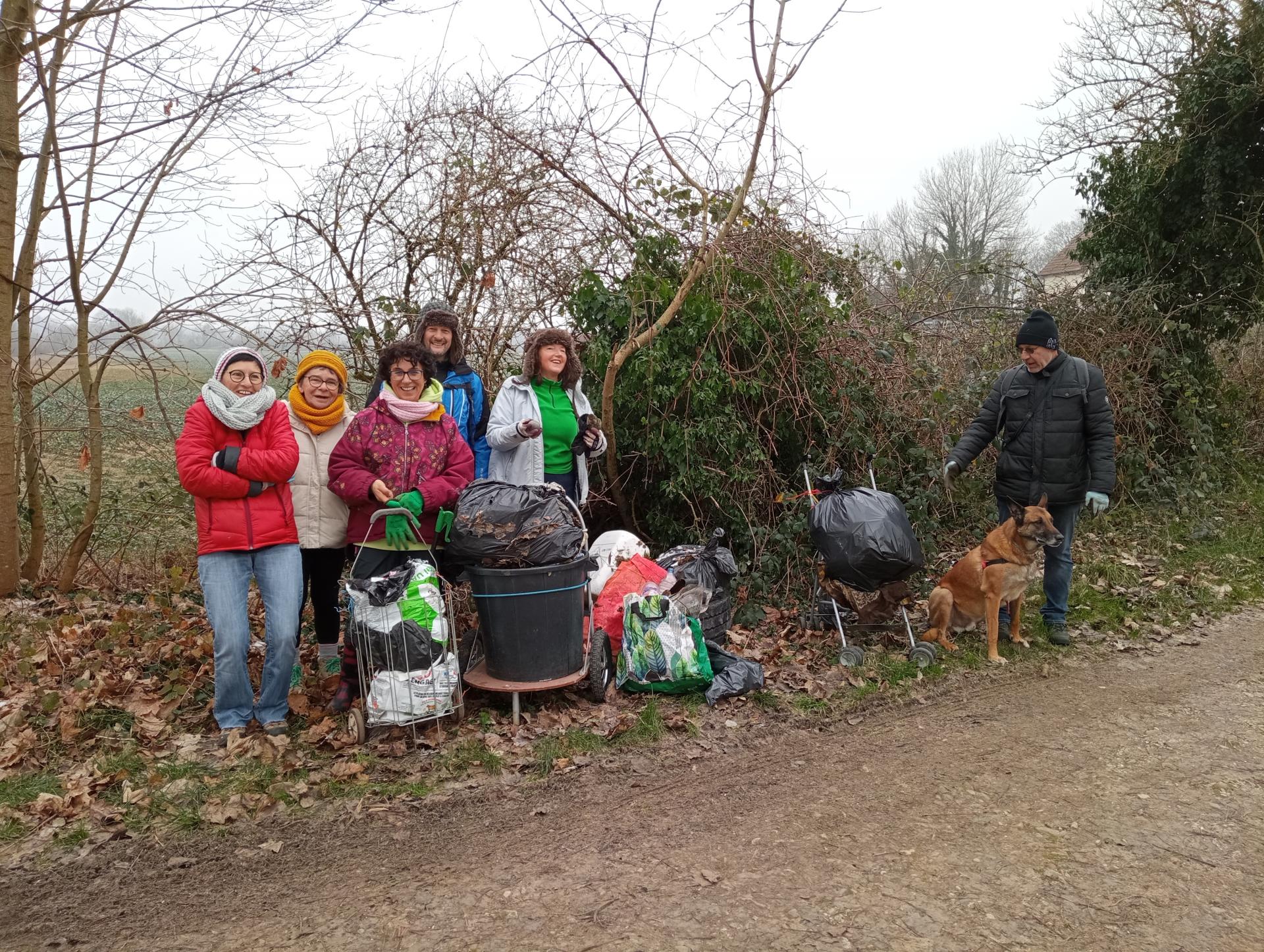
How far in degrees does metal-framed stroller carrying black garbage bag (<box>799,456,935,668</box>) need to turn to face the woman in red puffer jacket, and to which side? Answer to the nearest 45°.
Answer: approximately 90° to its right

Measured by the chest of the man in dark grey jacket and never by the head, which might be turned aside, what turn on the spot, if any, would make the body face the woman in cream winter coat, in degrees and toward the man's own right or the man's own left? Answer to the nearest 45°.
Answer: approximately 45° to the man's own right

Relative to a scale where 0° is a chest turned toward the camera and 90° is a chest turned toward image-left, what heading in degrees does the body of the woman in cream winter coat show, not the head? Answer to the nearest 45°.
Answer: approximately 0°

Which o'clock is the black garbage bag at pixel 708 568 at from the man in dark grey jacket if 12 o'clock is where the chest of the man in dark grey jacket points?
The black garbage bag is roughly at 2 o'clock from the man in dark grey jacket.

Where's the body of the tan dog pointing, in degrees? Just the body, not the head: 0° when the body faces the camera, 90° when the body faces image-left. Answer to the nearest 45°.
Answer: approximately 315°

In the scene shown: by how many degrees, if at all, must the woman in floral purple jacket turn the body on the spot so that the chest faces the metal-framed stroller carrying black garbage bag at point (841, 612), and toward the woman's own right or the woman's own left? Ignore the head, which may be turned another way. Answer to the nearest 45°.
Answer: approximately 90° to the woman's own left

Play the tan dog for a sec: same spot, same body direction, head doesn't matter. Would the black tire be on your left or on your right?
on your right
